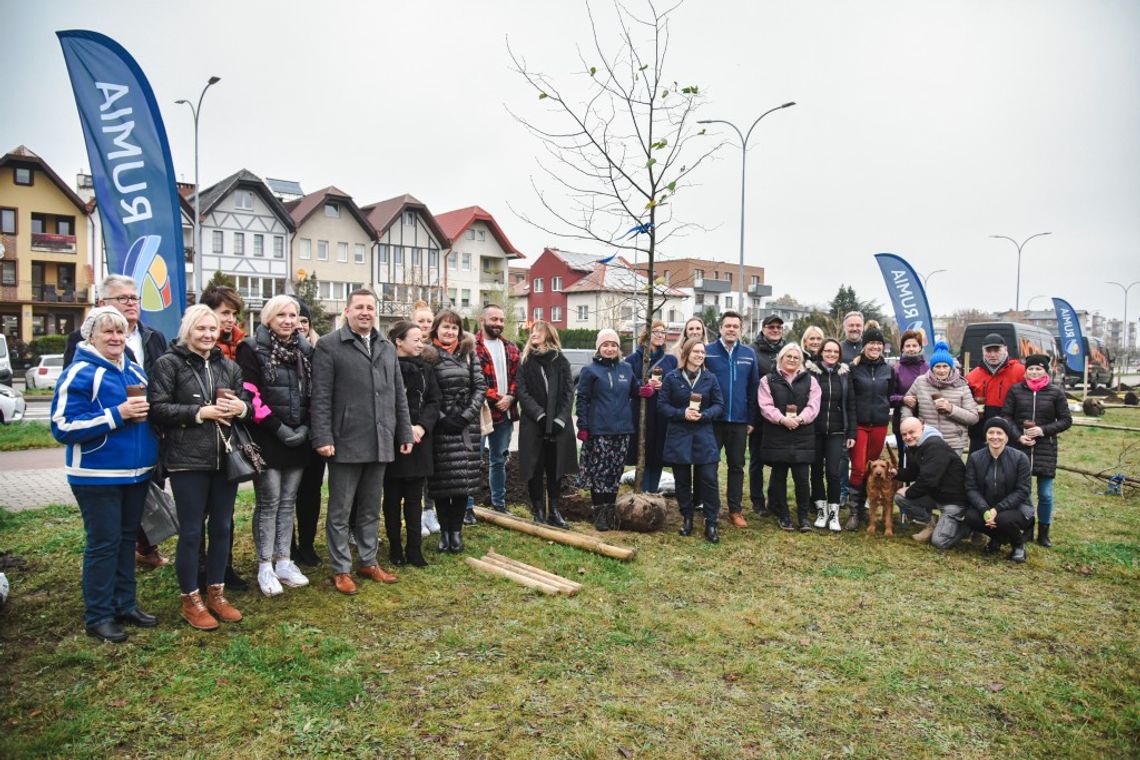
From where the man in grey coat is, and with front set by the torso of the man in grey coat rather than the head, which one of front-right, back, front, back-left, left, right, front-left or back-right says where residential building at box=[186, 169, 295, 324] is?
back-left

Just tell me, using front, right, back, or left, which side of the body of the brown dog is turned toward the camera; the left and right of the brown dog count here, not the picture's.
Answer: front

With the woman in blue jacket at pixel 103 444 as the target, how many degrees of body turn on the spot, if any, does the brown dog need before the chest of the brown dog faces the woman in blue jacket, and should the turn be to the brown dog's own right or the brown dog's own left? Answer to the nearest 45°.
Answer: approximately 45° to the brown dog's own right

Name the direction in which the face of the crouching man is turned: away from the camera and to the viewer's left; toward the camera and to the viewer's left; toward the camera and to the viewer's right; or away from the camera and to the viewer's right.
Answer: toward the camera and to the viewer's left

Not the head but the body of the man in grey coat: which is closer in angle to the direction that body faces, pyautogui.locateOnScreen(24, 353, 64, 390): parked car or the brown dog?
the brown dog

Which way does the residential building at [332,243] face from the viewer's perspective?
toward the camera

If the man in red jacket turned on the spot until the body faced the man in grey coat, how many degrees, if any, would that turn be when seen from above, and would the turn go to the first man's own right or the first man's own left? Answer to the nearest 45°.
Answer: approximately 45° to the first man's own right

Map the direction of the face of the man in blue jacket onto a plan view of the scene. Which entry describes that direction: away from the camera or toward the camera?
toward the camera

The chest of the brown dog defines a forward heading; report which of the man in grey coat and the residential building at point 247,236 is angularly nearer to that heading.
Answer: the man in grey coat

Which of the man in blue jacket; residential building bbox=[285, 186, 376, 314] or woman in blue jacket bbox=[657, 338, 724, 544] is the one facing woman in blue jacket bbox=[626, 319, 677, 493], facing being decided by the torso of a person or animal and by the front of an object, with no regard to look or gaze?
the residential building

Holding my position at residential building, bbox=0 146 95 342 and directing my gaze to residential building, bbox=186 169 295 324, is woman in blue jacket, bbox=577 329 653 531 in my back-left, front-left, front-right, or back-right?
front-right

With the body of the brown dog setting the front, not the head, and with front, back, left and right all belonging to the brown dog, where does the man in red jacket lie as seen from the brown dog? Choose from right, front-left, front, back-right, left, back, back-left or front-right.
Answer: back-left

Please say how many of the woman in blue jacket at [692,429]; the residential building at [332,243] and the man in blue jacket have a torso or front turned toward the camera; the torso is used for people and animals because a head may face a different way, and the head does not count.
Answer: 3

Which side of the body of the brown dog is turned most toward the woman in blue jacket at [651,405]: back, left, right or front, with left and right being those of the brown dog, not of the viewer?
right

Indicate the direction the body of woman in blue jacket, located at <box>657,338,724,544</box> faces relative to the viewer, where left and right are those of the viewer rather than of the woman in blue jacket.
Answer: facing the viewer

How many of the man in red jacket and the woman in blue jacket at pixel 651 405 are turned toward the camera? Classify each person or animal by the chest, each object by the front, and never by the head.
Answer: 2

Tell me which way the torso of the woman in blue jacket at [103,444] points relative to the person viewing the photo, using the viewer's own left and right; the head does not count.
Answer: facing the viewer and to the right of the viewer

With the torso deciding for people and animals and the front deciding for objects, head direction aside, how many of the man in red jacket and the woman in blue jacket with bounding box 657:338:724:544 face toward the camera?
2
